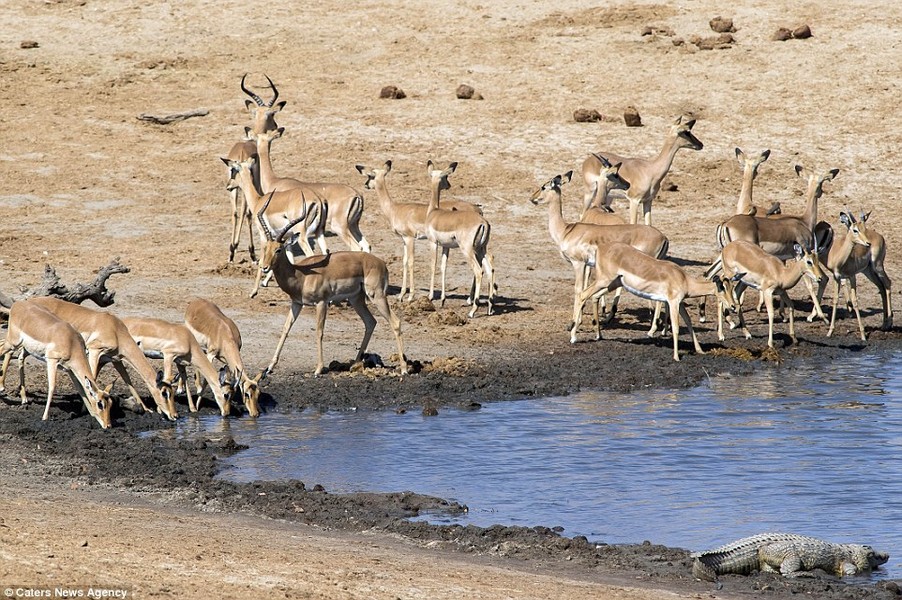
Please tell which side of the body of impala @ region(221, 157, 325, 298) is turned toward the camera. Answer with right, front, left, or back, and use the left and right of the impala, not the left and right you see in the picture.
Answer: left

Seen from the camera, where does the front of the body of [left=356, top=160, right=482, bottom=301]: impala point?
to the viewer's left

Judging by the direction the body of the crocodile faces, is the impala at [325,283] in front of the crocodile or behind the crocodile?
behind

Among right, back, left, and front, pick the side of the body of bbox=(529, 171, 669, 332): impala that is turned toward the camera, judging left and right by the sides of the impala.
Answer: left

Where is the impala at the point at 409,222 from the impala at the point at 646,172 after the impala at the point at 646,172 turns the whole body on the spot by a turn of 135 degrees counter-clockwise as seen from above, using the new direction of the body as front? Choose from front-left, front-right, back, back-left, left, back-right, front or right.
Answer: left

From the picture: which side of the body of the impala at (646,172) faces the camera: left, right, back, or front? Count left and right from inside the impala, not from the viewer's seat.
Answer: right

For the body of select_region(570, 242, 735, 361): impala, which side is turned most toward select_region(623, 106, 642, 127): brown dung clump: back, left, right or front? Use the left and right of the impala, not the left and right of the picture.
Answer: left

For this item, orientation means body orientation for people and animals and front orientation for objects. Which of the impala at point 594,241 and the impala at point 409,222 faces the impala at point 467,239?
the impala at point 594,241

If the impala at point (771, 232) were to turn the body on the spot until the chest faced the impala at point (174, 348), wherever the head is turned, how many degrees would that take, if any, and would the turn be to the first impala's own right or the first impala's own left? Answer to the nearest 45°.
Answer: approximately 135° to the first impala's own right

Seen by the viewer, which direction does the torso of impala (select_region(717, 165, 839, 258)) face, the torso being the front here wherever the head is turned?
to the viewer's right

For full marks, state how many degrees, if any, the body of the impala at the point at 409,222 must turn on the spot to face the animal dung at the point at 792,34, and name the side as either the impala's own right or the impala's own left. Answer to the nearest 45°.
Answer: approximately 135° to the impala's own right

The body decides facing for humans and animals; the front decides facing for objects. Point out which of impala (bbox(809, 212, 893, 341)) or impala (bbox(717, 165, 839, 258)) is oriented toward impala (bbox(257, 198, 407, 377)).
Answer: impala (bbox(809, 212, 893, 341))

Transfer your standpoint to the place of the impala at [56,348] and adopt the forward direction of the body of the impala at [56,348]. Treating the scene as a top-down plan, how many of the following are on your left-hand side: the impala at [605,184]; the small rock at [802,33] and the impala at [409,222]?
3

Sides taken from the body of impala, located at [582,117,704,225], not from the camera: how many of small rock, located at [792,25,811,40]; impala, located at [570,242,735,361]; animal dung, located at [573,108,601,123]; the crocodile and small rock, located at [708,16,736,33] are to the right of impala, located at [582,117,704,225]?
2

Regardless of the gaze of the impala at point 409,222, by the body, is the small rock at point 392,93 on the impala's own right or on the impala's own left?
on the impala's own right

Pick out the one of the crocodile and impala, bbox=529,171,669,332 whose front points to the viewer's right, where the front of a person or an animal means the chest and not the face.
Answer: the crocodile
